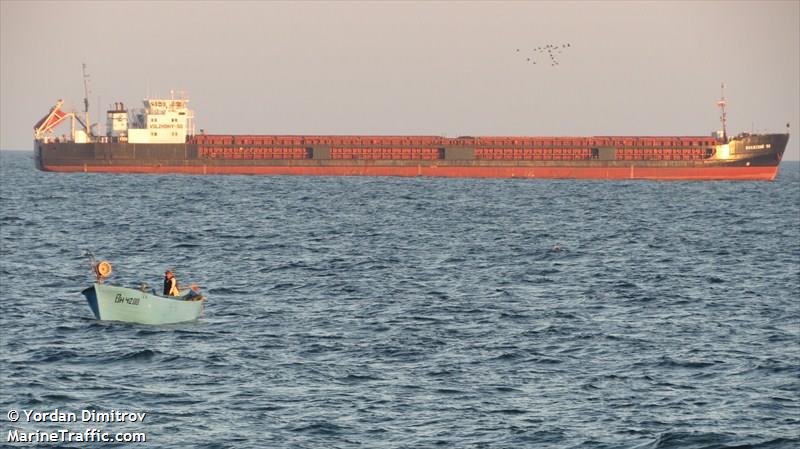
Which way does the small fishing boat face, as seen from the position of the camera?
facing the viewer and to the left of the viewer
